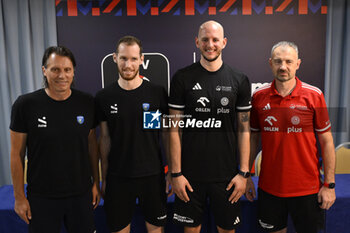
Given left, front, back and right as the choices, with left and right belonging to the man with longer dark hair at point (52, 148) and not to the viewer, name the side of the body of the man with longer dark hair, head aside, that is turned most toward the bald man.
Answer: left

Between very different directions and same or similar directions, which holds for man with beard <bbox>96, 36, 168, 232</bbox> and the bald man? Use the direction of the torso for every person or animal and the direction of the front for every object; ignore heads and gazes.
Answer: same or similar directions

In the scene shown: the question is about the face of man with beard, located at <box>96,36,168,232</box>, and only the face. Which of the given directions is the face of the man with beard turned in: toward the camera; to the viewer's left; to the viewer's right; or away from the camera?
toward the camera

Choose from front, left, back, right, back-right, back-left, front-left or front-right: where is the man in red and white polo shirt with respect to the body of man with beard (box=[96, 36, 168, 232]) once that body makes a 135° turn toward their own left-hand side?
front-right

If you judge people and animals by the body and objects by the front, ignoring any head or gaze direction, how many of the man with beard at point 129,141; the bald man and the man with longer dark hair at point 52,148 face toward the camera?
3

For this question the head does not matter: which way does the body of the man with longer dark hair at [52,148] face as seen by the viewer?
toward the camera

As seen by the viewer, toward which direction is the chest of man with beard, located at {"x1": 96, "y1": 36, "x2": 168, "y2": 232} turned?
toward the camera

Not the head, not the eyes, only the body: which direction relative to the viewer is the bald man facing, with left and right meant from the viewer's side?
facing the viewer

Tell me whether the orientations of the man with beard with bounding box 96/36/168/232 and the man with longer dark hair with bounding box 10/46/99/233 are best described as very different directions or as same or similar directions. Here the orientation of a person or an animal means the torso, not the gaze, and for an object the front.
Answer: same or similar directions
